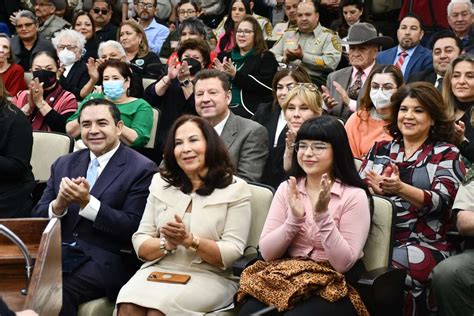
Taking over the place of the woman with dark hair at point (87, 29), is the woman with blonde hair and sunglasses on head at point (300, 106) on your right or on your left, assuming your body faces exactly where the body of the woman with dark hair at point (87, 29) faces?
on your left

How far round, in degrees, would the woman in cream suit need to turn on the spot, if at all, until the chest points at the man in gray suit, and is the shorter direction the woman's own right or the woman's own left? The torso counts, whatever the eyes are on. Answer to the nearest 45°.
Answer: approximately 135° to the woman's own right

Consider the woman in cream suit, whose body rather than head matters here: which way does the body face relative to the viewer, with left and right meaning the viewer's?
facing the viewer and to the left of the viewer

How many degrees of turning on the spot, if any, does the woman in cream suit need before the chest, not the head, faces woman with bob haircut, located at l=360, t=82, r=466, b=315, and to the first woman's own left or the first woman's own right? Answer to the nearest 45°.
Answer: approximately 135° to the first woman's own left

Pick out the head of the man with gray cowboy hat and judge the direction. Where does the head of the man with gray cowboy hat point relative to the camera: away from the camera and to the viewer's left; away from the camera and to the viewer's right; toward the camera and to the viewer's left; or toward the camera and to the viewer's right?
toward the camera and to the viewer's left

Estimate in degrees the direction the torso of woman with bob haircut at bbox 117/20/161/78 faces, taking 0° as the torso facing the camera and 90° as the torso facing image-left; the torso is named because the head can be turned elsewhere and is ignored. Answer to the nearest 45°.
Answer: approximately 45°

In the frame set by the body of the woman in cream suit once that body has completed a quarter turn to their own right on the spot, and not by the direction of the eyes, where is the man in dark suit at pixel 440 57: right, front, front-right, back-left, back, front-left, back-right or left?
right

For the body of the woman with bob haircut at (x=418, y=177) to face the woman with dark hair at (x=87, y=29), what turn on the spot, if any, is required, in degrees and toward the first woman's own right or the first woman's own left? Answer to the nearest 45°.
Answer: approximately 90° to the first woman's own right
